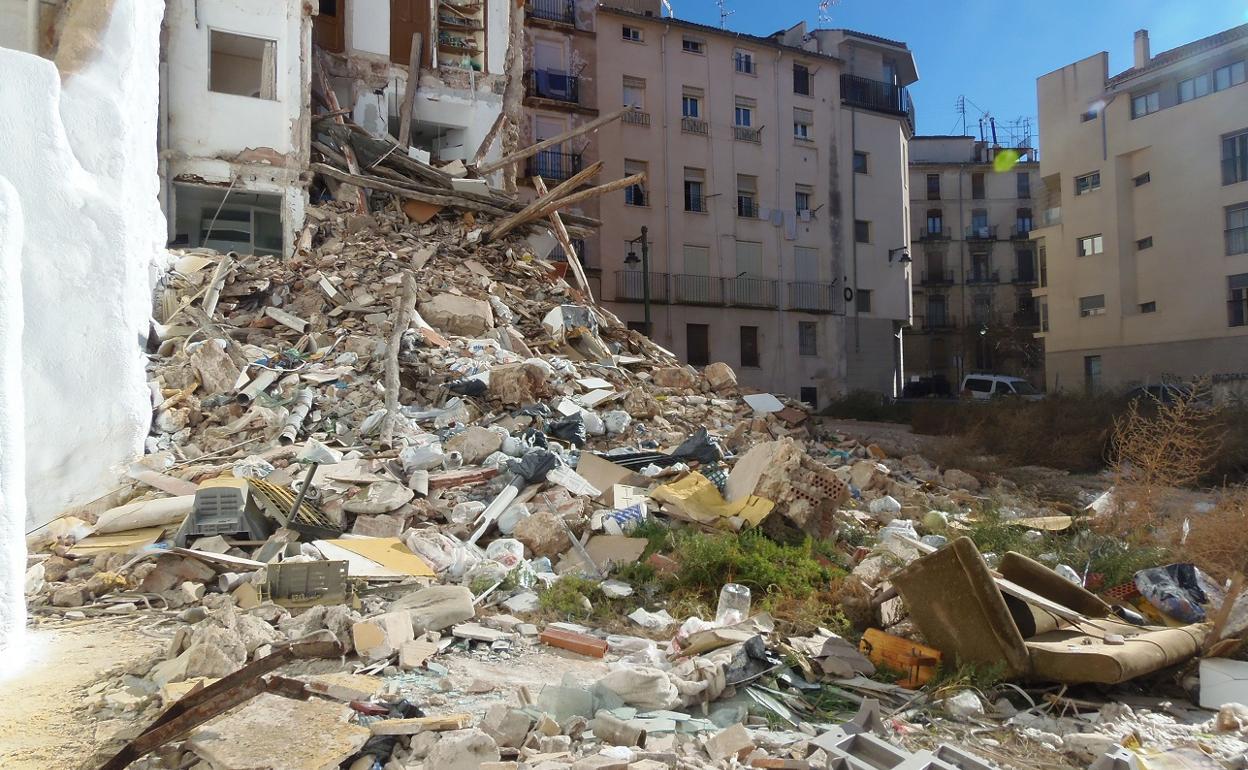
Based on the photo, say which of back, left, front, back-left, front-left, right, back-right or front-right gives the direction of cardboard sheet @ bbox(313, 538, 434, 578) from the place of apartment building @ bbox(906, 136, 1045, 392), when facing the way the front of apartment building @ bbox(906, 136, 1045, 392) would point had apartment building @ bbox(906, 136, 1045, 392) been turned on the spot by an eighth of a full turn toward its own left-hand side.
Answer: front-right

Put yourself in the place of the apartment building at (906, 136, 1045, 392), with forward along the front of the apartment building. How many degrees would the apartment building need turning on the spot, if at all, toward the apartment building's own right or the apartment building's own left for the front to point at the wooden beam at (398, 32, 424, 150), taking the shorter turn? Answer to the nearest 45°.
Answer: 0° — it already faces it

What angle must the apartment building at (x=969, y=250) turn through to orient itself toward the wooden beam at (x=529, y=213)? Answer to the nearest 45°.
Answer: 0° — it already faces it

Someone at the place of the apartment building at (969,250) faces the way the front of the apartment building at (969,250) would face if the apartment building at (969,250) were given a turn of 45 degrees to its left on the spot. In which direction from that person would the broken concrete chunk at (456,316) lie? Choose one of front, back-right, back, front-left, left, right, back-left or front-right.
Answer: front-right

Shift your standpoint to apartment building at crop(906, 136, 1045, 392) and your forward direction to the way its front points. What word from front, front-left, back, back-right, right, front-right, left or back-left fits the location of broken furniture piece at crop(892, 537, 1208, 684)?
front

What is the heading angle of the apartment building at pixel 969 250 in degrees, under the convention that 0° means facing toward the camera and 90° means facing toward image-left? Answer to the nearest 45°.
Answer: approximately 0°

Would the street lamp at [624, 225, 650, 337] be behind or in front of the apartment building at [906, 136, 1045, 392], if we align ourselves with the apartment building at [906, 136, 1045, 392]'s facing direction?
in front

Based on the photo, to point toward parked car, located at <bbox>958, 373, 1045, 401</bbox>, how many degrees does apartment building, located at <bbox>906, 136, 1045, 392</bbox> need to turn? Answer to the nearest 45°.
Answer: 0° — it already faces it

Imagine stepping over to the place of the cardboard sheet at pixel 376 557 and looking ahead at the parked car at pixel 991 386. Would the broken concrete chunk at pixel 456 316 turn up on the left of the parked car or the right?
left
